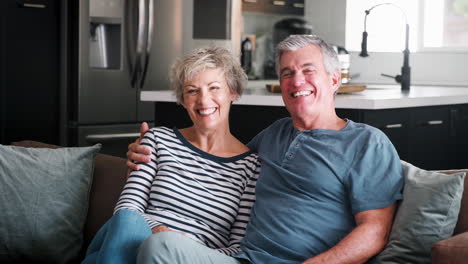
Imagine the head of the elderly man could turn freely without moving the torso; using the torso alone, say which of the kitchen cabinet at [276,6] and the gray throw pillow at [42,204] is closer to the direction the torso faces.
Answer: the gray throw pillow

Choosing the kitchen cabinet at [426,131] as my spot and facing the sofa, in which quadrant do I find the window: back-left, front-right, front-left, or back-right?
back-right

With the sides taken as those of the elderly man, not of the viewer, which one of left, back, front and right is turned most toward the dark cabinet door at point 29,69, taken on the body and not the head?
right

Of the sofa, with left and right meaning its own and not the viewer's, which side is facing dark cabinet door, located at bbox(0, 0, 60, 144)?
back

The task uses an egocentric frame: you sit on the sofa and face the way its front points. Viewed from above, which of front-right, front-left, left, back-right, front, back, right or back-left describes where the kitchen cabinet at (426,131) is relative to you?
back-left

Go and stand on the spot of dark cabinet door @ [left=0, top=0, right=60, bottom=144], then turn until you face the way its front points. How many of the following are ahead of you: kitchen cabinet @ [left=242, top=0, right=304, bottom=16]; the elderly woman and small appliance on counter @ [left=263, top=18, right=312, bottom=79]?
1

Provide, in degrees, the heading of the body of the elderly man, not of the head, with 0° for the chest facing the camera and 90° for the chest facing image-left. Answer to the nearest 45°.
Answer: approximately 45°

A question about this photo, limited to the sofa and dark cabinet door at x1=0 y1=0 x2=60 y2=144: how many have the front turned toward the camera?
2

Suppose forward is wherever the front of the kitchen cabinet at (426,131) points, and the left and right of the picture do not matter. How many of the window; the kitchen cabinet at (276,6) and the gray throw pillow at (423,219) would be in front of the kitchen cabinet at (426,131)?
1
